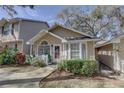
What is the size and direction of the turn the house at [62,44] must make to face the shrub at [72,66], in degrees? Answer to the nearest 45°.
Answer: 0° — it already faces it

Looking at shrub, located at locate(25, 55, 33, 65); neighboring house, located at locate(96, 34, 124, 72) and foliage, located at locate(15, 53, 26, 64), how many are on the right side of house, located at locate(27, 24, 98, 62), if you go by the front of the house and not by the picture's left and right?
2

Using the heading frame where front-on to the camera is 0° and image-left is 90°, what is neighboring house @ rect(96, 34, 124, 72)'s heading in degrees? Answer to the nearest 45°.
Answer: approximately 45°

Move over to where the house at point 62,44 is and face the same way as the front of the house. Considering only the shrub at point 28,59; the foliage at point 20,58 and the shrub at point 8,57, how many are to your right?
3

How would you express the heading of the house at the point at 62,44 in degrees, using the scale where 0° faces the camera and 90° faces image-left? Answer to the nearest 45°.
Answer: approximately 0°

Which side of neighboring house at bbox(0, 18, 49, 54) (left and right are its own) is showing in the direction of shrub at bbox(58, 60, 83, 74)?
left

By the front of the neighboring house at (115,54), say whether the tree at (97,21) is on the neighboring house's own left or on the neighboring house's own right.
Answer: on the neighboring house's own right

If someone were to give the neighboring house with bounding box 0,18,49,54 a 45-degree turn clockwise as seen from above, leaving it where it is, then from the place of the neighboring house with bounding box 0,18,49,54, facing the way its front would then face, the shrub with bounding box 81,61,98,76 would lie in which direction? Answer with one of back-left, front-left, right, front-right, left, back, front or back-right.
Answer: back-left

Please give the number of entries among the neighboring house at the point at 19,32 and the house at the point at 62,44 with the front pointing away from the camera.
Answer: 0

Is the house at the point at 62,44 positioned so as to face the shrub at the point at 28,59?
no

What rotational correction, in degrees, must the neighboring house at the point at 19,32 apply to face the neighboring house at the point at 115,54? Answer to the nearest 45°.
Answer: approximately 90° to its left

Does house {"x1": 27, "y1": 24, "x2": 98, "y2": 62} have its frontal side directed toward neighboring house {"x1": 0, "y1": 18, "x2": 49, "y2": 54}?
no
